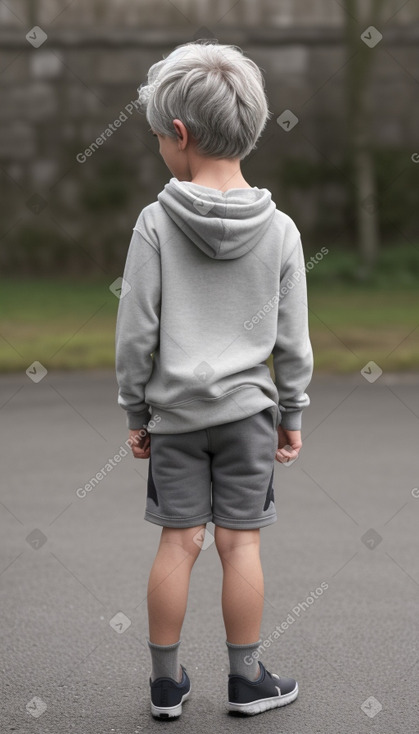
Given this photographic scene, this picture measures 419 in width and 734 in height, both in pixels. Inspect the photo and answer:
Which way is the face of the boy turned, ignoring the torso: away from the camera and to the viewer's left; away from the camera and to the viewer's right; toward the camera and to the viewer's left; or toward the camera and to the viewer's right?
away from the camera and to the viewer's left

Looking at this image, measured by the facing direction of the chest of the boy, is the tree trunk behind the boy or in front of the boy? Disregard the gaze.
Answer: in front

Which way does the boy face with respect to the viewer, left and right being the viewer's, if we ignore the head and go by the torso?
facing away from the viewer
